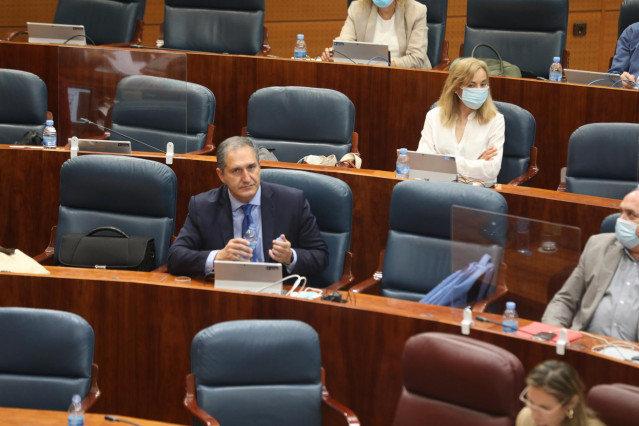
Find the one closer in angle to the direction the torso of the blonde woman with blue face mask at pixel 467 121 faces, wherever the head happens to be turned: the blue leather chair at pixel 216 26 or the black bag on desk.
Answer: the black bag on desk

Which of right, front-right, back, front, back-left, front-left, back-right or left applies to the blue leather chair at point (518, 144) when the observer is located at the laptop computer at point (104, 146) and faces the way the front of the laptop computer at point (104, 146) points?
right

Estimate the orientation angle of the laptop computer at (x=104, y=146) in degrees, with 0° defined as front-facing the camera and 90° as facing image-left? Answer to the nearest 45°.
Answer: approximately 180°

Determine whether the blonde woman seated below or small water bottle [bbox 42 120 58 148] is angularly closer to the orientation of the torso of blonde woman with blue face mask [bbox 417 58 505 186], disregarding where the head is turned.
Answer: the blonde woman seated below

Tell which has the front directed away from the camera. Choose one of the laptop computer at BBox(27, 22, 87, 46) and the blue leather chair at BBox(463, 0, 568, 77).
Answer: the laptop computer

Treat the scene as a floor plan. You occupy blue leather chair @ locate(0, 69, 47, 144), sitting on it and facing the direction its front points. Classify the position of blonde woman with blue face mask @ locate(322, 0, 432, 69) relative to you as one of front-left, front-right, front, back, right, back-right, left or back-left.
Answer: left

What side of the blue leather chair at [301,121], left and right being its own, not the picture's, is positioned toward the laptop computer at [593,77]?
left

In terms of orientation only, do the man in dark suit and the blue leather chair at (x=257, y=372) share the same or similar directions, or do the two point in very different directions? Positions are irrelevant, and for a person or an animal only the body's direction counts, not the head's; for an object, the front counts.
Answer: same or similar directions

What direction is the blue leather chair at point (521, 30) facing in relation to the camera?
toward the camera

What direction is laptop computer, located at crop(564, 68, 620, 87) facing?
away from the camera

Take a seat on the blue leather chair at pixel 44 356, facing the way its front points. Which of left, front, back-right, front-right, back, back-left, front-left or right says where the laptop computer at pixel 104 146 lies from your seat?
back

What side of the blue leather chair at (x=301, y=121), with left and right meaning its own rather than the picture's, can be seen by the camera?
front

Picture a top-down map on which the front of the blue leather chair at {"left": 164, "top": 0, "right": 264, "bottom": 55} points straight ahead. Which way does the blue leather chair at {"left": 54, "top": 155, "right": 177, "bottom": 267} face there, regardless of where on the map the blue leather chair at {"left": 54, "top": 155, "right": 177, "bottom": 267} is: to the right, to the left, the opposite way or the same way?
the same way

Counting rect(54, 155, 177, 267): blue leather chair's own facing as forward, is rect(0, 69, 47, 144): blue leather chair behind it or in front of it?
behind

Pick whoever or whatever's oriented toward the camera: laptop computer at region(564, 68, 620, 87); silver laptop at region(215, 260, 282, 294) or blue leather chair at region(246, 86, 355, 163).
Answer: the blue leather chair

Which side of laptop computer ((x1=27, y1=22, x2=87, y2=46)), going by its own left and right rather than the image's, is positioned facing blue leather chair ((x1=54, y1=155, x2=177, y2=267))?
back

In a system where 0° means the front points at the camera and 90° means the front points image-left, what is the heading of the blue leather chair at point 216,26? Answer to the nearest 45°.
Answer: approximately 0°

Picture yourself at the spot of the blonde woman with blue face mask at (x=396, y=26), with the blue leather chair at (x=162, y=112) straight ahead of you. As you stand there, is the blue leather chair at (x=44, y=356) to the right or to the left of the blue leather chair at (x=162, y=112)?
left
